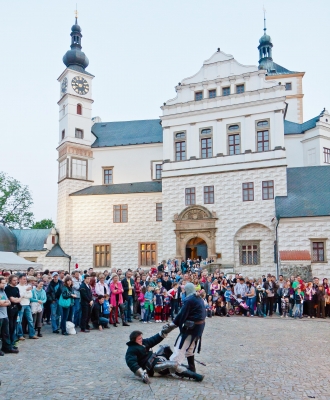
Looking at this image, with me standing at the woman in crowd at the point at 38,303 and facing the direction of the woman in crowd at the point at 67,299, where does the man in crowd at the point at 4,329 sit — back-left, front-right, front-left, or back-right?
back-right

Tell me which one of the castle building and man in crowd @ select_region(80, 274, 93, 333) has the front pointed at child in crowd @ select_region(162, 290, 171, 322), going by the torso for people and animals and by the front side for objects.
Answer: the castle building

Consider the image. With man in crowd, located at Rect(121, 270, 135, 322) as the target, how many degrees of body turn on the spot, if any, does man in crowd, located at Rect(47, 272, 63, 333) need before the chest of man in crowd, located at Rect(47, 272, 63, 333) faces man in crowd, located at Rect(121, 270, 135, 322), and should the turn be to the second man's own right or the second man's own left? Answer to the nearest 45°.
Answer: approximately 90° to the second man's own left

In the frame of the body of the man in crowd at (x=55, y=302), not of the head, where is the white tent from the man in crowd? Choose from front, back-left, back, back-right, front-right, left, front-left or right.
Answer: back-left

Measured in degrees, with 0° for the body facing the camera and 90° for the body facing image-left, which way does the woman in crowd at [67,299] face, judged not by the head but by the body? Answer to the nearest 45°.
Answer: approximately 315°

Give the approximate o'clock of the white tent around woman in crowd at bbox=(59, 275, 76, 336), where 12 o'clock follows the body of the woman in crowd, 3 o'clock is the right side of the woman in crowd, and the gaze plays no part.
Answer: The white tent is roughly at 7 o'clock from the woman in crowd.

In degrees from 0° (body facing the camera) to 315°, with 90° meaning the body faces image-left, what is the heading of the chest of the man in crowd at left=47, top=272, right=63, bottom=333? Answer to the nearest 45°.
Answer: approximately 315°
